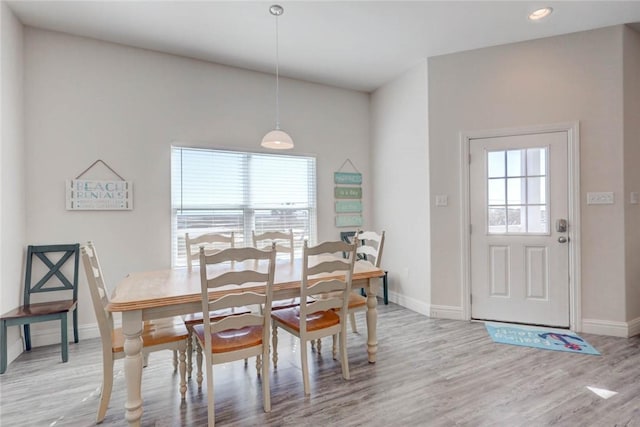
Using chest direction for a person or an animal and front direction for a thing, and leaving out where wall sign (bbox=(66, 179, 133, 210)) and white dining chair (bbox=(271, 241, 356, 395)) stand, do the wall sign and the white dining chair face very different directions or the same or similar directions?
very different directions

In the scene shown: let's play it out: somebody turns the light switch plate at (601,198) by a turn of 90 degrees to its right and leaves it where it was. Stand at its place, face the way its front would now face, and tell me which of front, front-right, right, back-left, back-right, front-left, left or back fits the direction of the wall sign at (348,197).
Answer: front

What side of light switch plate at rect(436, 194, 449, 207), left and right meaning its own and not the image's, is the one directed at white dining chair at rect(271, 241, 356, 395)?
front

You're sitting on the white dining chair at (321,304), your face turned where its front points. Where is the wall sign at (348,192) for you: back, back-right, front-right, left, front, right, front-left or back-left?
front-right

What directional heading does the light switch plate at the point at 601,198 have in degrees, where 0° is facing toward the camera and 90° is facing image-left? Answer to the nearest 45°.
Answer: approximately 0°

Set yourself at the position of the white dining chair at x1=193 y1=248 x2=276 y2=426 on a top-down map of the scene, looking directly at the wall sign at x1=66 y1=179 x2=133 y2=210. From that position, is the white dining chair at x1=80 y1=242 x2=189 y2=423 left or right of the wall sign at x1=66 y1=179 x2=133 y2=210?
left

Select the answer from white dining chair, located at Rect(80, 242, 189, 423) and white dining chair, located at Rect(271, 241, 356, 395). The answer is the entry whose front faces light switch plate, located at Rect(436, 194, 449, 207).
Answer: white dining chair, located at Rect(80, 242, 189, 423)

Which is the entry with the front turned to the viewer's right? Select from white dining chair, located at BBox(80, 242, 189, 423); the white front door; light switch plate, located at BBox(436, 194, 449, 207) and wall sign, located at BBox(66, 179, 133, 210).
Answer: the white dining chair

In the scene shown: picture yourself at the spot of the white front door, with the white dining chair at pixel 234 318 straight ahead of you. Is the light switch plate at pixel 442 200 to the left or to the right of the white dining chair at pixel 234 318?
right

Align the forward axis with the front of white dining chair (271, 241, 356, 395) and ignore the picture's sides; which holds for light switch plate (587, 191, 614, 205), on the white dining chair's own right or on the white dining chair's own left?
on the white dining chair's own right

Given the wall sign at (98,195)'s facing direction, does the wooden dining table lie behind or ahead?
ahead

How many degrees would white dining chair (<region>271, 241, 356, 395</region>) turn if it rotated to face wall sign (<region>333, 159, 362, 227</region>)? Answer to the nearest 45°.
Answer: approximately 45° to its right

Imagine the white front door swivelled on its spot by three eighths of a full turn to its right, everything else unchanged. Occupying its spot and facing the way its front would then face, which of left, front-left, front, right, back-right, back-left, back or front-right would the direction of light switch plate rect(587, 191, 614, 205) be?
back-right

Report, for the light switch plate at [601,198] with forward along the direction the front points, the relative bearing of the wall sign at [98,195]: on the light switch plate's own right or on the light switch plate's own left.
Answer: on the light switch plate's own right
